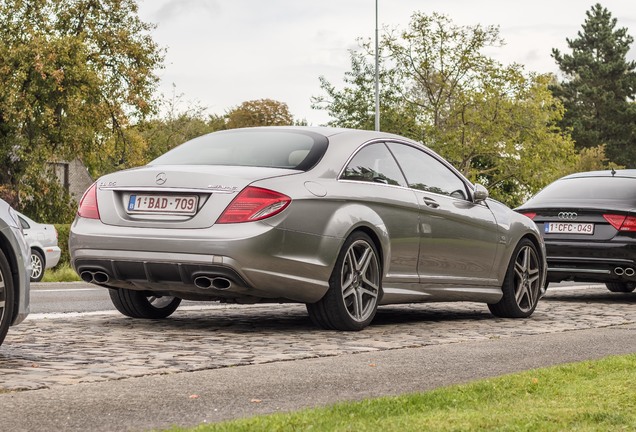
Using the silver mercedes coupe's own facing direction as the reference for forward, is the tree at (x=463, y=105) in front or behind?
in front

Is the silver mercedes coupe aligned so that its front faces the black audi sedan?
yes

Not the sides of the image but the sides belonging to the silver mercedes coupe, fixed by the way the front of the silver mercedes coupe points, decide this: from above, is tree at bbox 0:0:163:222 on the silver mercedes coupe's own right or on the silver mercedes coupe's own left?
on the silver mercedes coupe's own left

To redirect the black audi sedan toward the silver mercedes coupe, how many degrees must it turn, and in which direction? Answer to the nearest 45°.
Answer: approximately 180°

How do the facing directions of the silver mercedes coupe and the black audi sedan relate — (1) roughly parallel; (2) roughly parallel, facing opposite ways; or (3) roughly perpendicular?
roughly parallel

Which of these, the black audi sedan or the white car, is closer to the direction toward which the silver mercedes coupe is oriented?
the black audi sedan

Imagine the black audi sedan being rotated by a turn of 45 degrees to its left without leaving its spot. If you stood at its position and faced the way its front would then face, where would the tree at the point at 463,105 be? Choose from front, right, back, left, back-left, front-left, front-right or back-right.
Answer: front

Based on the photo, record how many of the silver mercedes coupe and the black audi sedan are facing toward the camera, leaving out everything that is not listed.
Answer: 0

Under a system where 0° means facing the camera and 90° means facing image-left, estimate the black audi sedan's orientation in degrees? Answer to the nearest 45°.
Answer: approximately 225°

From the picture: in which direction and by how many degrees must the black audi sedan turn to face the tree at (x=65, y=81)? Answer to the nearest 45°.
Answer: approximately 90° to its left

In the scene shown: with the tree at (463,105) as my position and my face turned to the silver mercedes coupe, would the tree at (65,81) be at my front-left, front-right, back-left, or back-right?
front-right

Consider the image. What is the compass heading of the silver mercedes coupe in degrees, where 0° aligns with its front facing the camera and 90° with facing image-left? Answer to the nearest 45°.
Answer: approximately 225°
